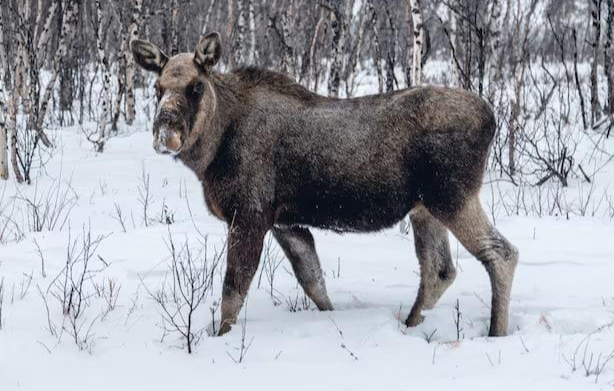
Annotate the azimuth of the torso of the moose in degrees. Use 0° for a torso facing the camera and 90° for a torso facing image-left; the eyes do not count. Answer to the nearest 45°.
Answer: approximately 90°

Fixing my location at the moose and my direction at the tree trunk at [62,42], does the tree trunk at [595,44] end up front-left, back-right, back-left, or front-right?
front-right

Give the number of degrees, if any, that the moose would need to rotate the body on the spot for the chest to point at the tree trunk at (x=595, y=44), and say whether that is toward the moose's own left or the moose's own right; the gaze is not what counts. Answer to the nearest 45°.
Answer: approximately 135° to the moose's own right

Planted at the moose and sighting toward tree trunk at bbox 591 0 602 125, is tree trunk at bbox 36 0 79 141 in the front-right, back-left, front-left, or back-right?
front-left

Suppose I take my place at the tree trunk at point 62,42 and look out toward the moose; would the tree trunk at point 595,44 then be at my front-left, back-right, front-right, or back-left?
front-left

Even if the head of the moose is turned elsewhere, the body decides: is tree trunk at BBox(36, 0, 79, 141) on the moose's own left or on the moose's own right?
on the moose's own right

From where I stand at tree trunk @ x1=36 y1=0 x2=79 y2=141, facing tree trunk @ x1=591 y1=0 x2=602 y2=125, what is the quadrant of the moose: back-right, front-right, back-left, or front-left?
front-right
